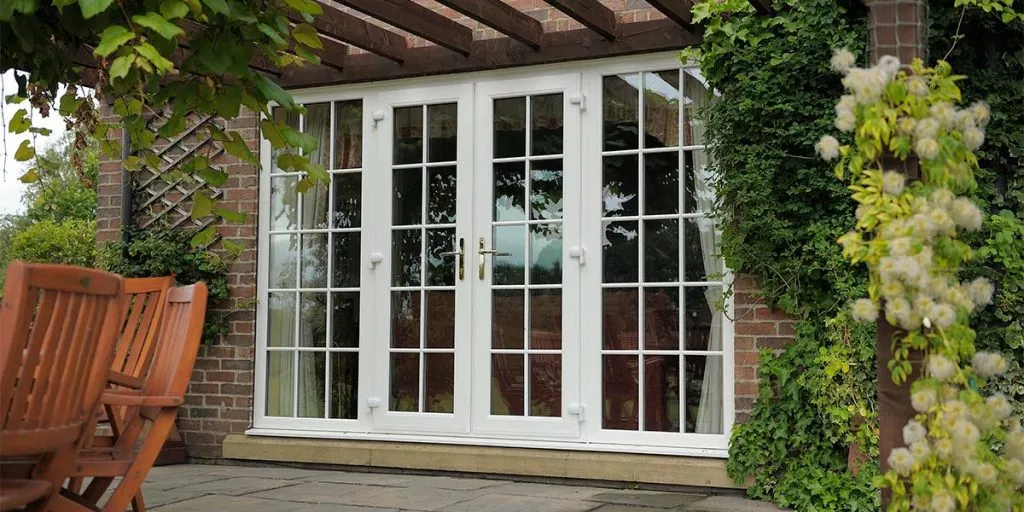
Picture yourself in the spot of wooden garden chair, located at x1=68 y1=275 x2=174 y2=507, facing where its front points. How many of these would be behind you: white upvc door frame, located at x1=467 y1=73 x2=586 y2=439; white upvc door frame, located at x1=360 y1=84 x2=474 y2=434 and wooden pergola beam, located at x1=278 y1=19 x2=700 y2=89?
3

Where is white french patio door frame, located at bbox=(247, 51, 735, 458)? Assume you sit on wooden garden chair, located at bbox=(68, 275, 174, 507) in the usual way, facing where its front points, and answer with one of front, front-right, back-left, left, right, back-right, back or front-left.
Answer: back

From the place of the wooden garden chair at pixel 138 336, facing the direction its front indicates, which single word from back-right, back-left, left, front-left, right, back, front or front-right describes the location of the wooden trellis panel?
back-right

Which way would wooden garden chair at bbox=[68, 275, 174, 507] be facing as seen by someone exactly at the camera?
facing the viewer and to the left of the viewer

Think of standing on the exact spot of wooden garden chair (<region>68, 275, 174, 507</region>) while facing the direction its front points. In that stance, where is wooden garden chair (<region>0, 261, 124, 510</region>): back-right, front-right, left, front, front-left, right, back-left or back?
front-left

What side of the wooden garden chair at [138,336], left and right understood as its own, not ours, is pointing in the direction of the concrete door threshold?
back

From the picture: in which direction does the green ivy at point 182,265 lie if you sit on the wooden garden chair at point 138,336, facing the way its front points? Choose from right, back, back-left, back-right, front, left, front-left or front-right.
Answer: back-right

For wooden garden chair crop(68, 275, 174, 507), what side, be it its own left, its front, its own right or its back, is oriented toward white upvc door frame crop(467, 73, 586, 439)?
back

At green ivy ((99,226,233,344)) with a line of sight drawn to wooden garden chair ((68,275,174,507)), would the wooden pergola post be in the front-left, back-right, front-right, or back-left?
front-left

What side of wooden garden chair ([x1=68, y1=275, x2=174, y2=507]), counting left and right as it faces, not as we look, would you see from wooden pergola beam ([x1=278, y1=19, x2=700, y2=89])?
back
